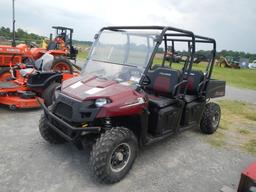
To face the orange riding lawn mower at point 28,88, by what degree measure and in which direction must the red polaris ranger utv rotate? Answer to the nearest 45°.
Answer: approximately 90° to its right

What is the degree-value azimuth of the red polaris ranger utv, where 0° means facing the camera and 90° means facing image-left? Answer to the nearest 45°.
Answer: approximately 45°
